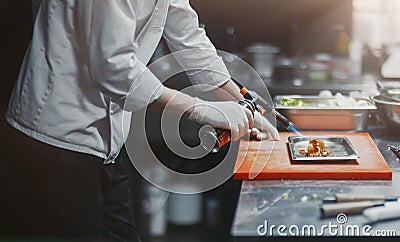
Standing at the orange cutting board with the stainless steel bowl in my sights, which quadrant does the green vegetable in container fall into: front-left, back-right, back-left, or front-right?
front-left

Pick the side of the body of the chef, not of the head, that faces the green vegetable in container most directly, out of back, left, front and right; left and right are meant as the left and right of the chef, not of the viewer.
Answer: front

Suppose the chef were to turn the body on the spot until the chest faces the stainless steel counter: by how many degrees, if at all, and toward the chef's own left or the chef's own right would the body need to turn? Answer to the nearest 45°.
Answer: approximately 45° to the chef's own right

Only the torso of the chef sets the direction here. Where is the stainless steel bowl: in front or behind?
in front

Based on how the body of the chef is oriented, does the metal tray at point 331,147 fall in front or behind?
in front

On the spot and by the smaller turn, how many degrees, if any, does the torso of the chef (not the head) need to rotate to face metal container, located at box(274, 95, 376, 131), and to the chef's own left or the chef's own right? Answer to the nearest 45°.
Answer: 0° — they already face it

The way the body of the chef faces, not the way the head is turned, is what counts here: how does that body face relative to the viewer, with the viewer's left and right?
facing to the right of the viewer
